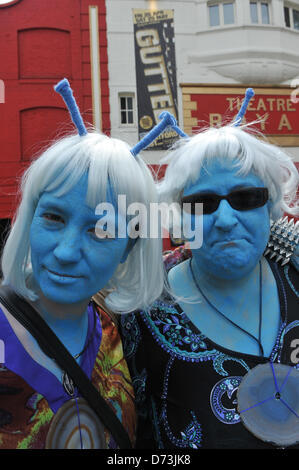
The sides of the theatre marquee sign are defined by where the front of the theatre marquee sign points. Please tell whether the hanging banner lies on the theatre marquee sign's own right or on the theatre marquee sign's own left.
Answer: on the theatre marquee sign's own right

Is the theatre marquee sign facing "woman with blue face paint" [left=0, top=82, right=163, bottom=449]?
yes

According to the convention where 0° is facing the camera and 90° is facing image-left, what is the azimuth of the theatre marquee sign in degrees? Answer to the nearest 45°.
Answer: approximately 0°

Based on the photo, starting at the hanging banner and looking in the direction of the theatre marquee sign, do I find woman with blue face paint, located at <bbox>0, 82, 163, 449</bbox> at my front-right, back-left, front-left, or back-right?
back-right

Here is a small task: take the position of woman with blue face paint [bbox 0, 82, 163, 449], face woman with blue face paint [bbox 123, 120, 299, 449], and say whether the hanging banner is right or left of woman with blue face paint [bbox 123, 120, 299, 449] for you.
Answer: left

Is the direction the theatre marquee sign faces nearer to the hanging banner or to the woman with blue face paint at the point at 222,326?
the woman with blue face paint

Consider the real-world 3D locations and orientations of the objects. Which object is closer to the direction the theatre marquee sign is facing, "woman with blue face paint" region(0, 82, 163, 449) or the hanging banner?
the woman with blue face paint

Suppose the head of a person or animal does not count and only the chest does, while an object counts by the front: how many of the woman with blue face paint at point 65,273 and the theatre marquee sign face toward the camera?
2

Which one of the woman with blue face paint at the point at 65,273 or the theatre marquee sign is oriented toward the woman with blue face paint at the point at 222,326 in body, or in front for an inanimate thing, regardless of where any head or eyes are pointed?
the theatre marquee sign

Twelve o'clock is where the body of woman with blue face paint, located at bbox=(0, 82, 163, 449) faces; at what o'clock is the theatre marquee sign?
The theatre marquee sign is roughly at 7 o'clock from the woman with blue face paint.
